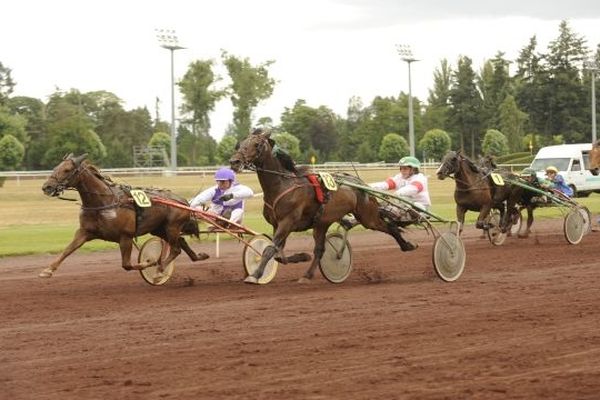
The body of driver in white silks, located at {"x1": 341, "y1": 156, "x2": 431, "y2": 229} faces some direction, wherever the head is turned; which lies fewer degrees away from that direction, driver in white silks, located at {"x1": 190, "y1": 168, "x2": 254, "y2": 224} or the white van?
the driver in white silks

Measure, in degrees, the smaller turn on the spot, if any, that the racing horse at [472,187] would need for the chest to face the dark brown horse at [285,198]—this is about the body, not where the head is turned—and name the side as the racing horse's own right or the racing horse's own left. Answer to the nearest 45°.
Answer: approximately 45° to the racing horse's own left

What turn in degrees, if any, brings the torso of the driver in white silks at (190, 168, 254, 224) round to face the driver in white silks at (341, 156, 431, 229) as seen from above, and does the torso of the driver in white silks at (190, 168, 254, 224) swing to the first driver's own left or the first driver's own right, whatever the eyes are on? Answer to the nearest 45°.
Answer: approximately 135° to the first driver's own left

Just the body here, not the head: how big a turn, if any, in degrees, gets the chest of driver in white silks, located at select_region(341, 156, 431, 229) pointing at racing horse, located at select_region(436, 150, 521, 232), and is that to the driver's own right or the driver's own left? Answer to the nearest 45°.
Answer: approximately 135° to the driver's own right

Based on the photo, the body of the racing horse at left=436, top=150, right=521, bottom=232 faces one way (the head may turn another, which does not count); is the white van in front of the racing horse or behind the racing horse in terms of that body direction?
behind

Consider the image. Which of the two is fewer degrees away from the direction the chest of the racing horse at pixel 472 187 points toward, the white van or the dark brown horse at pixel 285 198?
the dark brown horse

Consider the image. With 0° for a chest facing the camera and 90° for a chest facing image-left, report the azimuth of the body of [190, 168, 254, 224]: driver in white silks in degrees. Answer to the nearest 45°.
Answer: approximately 45°

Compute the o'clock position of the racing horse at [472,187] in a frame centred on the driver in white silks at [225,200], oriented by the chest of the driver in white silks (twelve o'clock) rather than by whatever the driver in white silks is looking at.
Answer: The racing horse is roughly at 6 o'clock from the driver in white silks.

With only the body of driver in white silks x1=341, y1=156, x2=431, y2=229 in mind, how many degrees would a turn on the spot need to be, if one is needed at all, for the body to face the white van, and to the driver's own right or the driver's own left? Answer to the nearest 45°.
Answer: approximately 135° to the driver's own right
